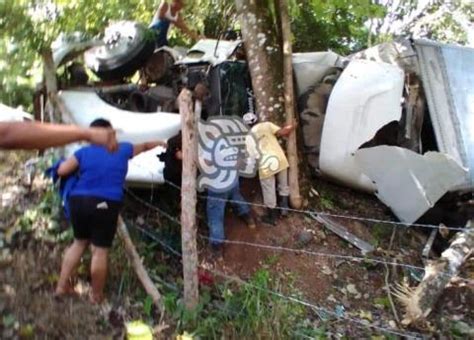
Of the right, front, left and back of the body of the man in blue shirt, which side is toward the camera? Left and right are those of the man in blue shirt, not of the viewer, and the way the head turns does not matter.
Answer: back

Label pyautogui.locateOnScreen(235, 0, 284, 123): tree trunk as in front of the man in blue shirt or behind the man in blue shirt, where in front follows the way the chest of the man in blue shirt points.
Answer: in front

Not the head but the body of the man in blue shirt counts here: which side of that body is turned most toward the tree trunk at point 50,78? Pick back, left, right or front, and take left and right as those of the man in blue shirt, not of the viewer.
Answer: front

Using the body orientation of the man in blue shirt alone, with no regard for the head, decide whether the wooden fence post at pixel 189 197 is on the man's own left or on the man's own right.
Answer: on the man's own right

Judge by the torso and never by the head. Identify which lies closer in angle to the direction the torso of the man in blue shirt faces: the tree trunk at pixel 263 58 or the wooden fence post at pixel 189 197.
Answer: the tree trunk

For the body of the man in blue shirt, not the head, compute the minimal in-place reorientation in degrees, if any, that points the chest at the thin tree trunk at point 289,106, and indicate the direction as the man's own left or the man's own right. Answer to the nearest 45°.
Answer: approximately 45° to the man's own right

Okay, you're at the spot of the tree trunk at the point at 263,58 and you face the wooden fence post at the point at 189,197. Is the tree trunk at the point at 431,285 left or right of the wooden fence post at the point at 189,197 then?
left

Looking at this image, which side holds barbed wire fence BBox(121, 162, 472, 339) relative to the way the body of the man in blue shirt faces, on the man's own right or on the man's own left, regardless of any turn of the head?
on the man's own right

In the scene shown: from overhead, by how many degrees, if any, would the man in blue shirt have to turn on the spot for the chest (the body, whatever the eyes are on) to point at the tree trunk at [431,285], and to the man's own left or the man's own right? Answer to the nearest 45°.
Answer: approximately 90° to the man's own right
